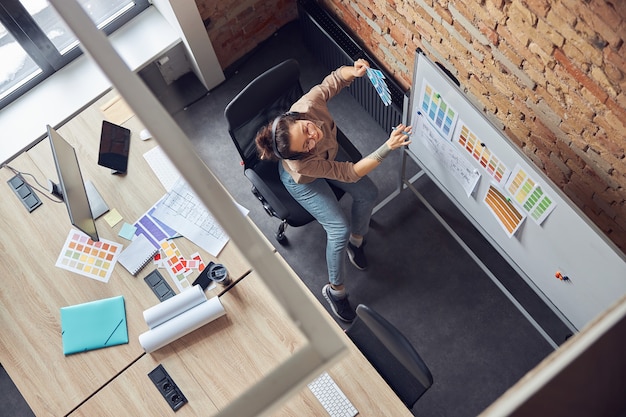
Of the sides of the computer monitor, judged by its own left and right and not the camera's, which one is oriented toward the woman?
front

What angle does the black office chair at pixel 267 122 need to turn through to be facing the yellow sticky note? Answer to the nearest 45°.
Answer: approximately 135° to its right

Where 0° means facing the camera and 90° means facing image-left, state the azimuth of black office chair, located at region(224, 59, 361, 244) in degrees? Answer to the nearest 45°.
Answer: approximately 315°

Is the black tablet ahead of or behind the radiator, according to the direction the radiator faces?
ahead

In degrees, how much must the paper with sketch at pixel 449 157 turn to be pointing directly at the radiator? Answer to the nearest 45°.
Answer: approximately 135° to its right

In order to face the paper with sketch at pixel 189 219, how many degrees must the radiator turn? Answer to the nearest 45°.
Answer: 0° — it already faces it

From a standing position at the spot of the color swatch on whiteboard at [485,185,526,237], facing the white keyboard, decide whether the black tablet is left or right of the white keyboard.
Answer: right

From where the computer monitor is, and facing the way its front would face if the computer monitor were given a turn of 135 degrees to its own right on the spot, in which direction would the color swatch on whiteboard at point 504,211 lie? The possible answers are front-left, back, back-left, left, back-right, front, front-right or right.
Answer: left

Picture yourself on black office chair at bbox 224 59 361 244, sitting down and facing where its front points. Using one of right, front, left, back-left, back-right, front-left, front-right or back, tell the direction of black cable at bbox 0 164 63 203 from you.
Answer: back-right

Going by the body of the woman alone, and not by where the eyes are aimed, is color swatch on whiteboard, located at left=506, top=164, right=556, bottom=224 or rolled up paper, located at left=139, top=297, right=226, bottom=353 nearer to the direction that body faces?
the color swatch on whiteboard

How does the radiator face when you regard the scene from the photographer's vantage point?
facing the viewer and to the left of the viewer

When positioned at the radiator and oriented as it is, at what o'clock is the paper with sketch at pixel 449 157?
The paper with sketch is roughly at 10 o'clock from the radiator.

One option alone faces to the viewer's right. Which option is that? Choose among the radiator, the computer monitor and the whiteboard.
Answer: the computer monitor

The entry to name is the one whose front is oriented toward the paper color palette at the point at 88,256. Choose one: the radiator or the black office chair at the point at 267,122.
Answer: the radiator

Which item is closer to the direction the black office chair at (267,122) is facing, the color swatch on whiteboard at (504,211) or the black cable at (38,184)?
the color swatch on whiteboard

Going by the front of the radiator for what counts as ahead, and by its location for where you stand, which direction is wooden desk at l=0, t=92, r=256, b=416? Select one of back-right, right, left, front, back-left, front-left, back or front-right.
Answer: front
